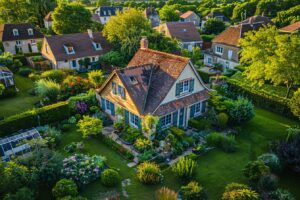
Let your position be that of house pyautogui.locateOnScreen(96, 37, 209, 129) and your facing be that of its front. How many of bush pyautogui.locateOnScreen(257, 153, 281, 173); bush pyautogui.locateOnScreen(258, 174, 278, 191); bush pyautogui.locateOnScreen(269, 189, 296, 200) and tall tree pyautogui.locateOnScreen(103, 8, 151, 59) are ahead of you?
3

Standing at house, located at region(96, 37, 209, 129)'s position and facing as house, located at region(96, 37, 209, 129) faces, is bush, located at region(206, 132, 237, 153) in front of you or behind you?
in front

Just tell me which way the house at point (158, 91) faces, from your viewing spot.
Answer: facing the viewer and to the right of the viewer

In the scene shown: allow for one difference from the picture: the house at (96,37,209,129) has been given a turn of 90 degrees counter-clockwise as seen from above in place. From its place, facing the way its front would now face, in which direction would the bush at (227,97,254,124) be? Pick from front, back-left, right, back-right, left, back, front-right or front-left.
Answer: front-right

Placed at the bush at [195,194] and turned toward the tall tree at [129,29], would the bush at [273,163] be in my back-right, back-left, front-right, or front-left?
front-right

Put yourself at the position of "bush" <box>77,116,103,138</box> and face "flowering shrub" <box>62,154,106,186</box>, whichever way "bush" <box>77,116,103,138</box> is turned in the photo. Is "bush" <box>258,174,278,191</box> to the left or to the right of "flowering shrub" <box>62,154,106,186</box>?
left

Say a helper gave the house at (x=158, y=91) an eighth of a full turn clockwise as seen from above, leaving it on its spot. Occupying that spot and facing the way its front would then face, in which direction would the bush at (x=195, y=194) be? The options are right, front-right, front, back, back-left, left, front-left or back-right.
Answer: front

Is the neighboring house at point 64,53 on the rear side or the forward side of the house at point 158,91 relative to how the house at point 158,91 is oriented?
on the rear side

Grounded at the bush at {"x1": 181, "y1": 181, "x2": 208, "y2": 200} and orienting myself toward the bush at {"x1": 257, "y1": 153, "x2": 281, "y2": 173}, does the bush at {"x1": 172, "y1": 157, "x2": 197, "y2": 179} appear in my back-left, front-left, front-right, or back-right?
front-left

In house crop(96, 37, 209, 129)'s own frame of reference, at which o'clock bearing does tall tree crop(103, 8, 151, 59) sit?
The tall tree is roughly at 7 o'clock from the house.

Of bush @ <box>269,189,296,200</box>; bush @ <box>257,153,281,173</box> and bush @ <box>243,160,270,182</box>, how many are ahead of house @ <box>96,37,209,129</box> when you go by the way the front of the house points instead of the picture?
3

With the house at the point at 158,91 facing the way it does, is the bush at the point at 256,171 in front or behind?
in front

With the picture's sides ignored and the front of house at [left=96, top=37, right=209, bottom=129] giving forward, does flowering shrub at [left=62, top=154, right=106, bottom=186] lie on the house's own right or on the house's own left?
on the house's own right

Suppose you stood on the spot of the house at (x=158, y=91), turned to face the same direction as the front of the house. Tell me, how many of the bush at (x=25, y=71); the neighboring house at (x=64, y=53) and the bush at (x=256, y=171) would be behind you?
2

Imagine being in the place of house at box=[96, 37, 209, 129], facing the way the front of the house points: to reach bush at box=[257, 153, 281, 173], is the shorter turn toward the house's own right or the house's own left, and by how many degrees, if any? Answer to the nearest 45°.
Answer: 0° — it already faces it

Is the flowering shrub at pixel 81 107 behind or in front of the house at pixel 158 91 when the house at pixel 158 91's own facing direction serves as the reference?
behind

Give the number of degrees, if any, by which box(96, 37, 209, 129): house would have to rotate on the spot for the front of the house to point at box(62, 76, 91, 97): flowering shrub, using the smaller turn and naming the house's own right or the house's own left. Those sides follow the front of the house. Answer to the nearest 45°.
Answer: approximately 180°

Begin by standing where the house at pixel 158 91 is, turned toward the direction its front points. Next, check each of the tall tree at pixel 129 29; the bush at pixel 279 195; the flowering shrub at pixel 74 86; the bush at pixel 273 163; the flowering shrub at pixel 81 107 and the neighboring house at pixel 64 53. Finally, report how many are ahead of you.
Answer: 2

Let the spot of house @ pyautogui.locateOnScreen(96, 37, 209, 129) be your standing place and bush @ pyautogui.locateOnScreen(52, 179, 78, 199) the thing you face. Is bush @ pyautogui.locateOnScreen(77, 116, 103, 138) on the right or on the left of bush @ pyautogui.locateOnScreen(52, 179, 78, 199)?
right
